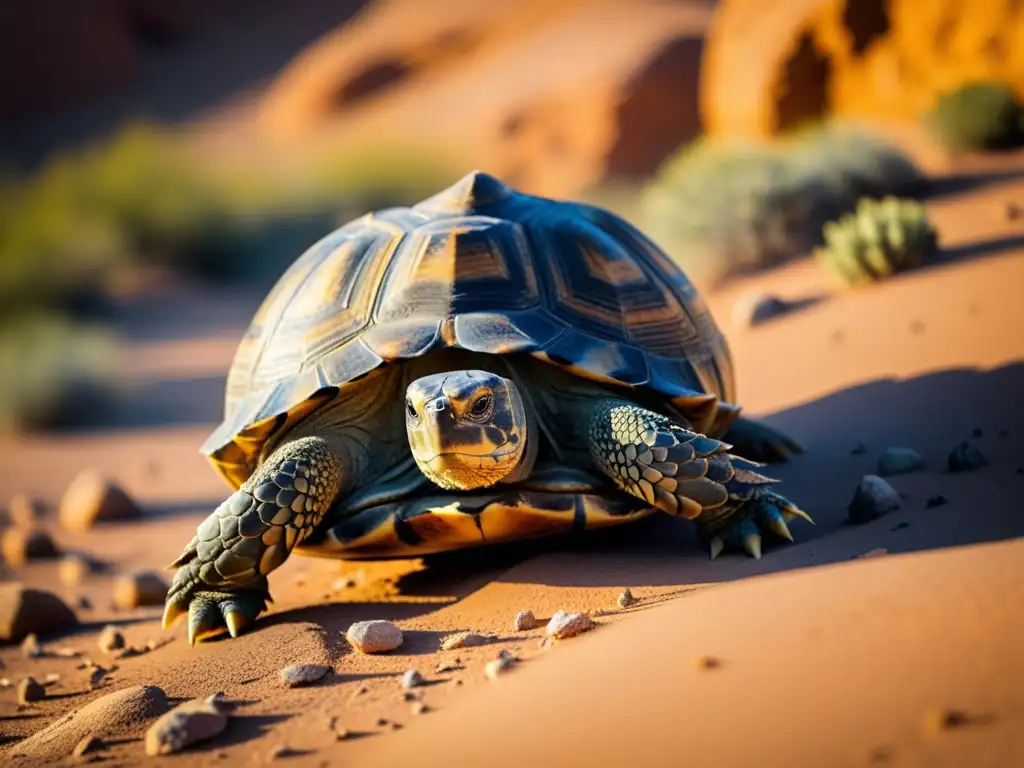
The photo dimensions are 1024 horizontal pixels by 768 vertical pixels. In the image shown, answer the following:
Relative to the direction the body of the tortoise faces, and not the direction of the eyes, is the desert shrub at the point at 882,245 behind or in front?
behind

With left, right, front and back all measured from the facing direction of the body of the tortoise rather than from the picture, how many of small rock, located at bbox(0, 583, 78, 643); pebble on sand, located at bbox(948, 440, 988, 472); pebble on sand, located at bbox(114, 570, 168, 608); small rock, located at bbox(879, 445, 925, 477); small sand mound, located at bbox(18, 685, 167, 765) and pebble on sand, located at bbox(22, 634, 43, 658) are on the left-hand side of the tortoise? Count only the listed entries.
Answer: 2

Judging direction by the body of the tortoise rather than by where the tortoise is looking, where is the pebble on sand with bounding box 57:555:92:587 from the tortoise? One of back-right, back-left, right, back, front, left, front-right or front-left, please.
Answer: back-right

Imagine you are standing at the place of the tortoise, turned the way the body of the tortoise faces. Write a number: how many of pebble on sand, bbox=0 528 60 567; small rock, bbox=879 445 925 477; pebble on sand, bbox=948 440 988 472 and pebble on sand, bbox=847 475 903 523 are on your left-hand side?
3

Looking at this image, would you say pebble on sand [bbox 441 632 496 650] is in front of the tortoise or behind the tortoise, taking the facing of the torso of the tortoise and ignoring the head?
in front

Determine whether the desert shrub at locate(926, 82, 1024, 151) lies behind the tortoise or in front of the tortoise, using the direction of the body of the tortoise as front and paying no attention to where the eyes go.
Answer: behind

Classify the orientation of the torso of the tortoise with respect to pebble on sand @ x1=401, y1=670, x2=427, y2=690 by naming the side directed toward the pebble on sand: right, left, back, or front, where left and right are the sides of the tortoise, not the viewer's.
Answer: front

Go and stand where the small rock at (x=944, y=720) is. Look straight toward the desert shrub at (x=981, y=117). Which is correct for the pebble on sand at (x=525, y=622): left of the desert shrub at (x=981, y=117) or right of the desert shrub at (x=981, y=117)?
left

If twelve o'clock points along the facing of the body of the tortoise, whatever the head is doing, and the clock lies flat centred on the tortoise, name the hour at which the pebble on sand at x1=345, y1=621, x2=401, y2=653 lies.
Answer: The pebble on sand is roughly at 1 o'clock from the tortoise.

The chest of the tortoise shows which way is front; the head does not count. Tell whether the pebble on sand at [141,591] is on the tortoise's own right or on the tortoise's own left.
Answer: on the tortoise's own right

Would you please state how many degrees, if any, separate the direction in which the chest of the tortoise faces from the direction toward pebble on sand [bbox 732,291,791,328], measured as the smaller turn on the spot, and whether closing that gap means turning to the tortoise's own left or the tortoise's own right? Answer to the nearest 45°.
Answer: approximately 135° to the tortoise's own left

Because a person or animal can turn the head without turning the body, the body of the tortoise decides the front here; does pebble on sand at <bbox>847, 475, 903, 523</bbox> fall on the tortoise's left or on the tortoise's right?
on the tortoise's left

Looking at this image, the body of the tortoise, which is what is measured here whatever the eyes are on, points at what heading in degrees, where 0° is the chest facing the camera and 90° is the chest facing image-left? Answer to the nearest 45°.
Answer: approximately 0°

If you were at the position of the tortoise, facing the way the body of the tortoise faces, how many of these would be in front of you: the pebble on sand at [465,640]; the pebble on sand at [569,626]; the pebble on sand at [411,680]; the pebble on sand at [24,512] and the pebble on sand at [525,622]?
4

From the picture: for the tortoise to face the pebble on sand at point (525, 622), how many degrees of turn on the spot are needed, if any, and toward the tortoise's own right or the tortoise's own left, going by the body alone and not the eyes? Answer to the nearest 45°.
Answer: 0° — it already faces it

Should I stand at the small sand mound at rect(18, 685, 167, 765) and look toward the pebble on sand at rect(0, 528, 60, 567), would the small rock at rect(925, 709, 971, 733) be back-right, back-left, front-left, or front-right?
back-right

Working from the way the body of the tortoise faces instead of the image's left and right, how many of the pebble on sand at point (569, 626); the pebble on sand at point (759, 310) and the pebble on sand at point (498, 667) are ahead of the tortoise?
2
